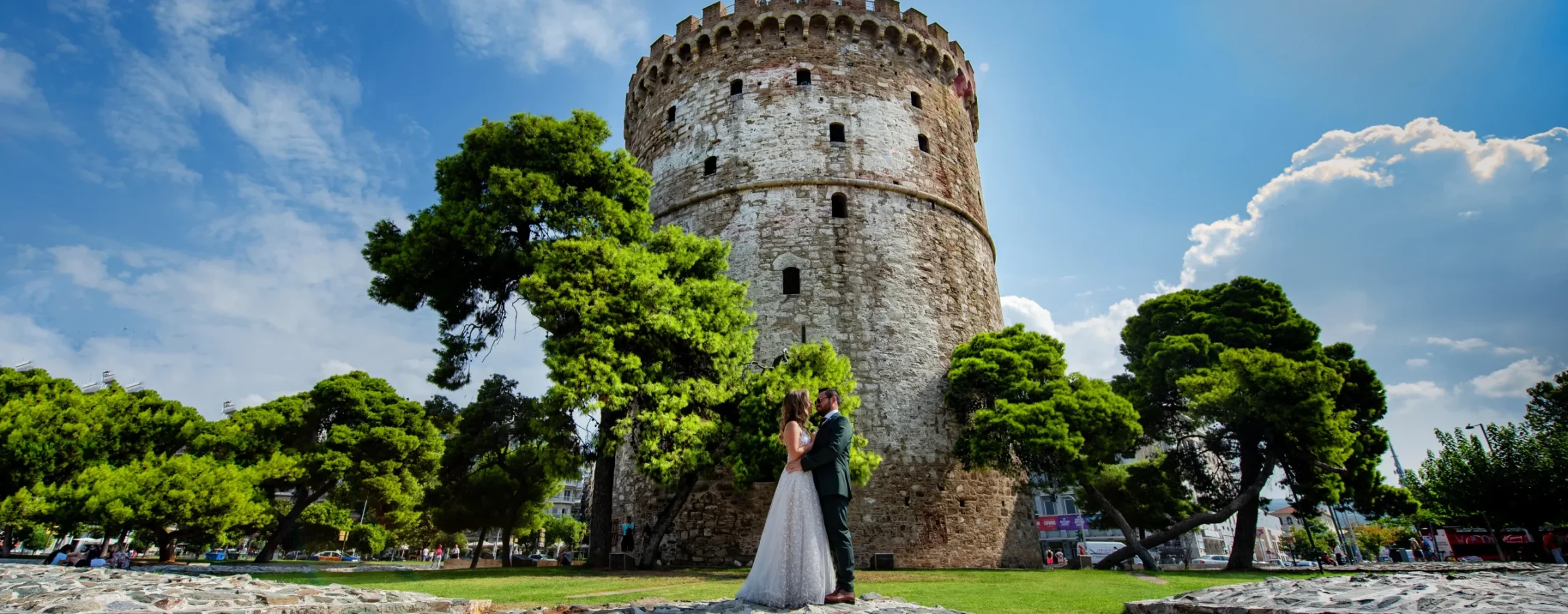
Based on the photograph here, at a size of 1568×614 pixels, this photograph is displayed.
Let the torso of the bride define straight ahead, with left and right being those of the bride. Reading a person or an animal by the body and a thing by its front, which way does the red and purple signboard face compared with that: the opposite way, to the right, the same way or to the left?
to the right

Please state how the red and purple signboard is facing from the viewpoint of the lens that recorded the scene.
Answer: facing the viewer

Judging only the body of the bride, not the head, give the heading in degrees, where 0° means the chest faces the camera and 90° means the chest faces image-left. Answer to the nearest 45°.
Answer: approximately 270°

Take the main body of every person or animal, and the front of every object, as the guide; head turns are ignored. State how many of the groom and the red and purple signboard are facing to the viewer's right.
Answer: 0

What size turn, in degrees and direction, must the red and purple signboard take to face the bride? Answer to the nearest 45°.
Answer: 0° — it already faces them

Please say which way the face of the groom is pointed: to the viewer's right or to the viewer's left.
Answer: to the viewer's left

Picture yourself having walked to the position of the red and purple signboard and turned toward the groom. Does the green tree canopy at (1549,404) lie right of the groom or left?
left

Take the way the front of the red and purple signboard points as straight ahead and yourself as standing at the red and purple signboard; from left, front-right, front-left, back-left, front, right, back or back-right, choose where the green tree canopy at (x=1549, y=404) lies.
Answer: front-left

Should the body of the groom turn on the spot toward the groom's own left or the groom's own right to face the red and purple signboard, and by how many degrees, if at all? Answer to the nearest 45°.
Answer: approximately 90° to the groom's own right

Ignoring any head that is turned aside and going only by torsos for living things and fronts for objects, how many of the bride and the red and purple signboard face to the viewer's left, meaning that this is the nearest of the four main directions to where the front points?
0

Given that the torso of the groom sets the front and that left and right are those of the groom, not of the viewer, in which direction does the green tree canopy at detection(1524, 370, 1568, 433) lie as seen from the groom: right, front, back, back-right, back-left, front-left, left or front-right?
back-right

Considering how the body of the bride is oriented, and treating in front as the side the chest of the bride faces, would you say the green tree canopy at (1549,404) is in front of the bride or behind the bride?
in front

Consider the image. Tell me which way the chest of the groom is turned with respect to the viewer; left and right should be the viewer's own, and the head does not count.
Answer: facing to the left of the viewer
